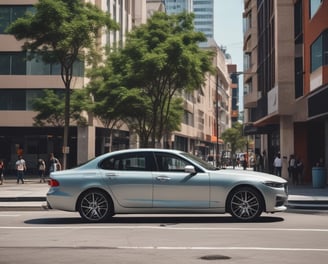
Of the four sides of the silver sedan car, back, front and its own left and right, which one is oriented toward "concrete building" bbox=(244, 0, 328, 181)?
left

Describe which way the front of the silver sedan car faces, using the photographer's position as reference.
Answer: facing to the right of the viewer

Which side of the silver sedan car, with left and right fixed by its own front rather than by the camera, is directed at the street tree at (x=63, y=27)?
left

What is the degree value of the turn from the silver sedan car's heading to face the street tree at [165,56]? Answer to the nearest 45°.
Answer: approximately 90° to its left

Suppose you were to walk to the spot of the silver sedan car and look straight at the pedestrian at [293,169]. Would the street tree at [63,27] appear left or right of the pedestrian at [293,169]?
left
